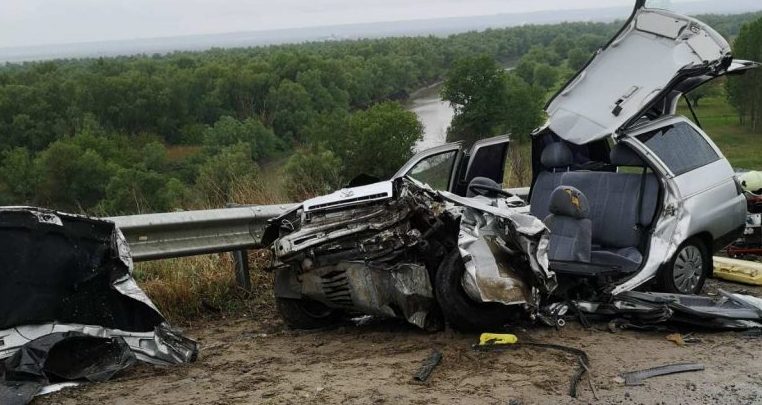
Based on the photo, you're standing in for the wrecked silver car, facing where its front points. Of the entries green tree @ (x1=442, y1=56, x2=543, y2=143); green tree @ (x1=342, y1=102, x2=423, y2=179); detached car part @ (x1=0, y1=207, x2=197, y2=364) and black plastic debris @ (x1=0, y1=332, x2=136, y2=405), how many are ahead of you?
2

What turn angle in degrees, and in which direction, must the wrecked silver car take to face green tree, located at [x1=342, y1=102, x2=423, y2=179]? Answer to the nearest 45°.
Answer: approximately 135° to its right

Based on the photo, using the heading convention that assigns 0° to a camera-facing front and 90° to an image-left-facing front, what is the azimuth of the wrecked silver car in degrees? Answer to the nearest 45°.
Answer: approximately 45°

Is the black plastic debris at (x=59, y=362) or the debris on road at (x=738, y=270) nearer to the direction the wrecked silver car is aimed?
the black plastic debris

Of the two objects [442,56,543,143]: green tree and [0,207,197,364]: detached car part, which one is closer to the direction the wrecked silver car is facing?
the detached car part

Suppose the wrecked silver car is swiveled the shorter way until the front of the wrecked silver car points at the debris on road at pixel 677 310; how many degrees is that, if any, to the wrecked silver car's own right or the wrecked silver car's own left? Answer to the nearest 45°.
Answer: approximately 90° to the wrecked silver car's own left

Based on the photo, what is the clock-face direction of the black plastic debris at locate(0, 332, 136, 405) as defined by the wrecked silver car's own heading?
The black plastic debris is roughly at 12 o'clock from the wrecked silver car.

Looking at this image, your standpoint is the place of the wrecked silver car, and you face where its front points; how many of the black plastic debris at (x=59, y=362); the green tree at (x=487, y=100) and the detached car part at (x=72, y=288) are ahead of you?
2

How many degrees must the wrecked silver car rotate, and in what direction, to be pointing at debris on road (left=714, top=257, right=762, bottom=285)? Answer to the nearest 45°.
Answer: approximately 180°

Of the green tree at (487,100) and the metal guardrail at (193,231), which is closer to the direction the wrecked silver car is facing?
the metal guardrail

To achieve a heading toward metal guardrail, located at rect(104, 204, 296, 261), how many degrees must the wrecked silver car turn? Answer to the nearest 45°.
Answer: approximately 45° to its right

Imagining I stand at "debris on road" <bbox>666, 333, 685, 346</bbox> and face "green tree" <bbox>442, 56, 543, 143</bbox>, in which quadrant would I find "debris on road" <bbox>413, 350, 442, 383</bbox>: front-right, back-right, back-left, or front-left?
back-left

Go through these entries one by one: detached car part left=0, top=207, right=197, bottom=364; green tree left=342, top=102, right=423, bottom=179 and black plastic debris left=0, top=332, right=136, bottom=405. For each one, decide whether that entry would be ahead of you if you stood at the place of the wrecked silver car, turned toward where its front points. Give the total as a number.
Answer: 2

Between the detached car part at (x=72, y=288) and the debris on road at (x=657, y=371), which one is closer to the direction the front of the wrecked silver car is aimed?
the detached car part
